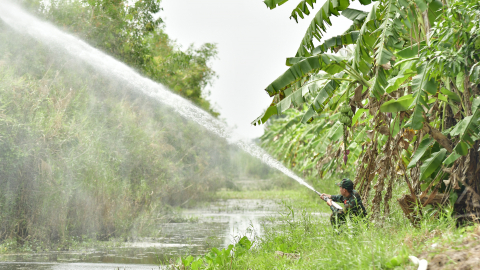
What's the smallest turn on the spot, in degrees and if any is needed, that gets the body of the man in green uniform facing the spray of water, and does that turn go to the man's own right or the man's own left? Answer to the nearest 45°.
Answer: approximately 45° to the man's own right

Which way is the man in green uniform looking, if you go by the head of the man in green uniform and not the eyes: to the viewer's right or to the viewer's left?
to the viewer's left

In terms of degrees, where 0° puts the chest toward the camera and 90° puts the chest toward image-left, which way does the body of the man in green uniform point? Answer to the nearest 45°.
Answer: approximately 90°
